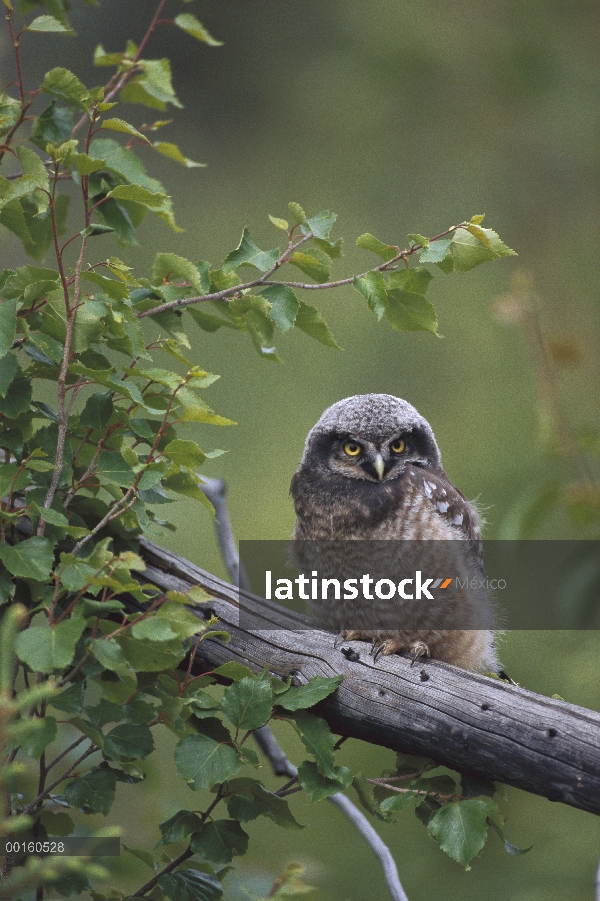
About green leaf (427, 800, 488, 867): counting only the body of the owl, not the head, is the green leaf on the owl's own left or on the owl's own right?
on the owl's own left

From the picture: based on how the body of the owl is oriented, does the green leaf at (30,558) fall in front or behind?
in front

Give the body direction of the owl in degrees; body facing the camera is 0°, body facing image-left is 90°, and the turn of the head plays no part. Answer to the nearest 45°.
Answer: approximately 45°

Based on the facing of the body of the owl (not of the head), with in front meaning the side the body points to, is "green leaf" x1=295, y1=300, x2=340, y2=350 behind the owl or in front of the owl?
in front
